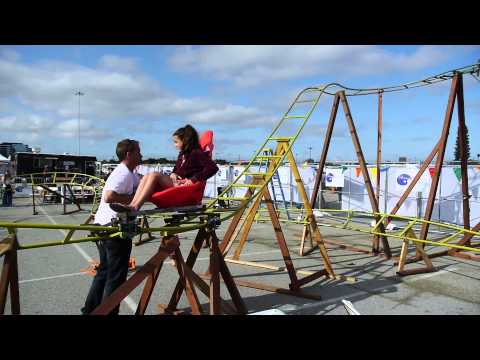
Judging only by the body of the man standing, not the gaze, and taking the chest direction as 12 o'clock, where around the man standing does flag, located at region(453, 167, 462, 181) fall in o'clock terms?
The flag is roughly at 11 o'clock from the man standing.

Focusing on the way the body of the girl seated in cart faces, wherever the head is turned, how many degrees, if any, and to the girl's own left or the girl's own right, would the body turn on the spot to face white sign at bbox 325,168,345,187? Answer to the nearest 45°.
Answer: approximately 135° to the girl's own right

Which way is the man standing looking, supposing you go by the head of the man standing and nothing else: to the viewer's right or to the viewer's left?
to the viewer's right

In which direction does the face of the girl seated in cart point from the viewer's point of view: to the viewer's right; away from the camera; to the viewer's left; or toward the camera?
to the viewer's left

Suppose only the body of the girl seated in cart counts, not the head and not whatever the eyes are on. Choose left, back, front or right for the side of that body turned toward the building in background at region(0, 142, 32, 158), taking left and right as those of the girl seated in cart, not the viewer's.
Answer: right

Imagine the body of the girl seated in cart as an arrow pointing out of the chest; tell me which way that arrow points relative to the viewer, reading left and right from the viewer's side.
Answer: facing to the left of the viewer

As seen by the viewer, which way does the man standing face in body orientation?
to the viewer's right

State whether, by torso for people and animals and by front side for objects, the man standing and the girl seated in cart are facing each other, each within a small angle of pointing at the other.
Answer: yes

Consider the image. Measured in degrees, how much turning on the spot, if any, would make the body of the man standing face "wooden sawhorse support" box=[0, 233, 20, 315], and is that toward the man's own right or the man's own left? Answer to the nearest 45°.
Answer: approximately 135° to the man's own right

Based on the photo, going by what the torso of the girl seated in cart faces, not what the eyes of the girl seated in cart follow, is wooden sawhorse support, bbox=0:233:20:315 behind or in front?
in front

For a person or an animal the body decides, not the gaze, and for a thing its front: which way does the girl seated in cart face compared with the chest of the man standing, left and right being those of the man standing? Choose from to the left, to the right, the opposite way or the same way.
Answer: the opposite way

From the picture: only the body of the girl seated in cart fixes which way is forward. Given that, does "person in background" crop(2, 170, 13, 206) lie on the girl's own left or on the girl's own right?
on the girl's own right

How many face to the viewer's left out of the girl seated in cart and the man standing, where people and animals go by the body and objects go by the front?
1

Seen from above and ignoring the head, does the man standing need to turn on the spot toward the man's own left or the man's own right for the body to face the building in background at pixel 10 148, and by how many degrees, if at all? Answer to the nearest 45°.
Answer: approximately 90° to the man's own left

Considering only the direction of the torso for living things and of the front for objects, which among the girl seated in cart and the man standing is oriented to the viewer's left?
the girl seated in cart

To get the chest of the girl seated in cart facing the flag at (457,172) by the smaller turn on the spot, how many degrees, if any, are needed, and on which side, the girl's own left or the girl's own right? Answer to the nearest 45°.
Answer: approximately 135° to the girl's own right
